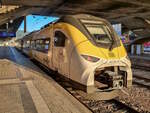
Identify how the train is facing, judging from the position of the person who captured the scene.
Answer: facing the viewer and to the right of the viewer
